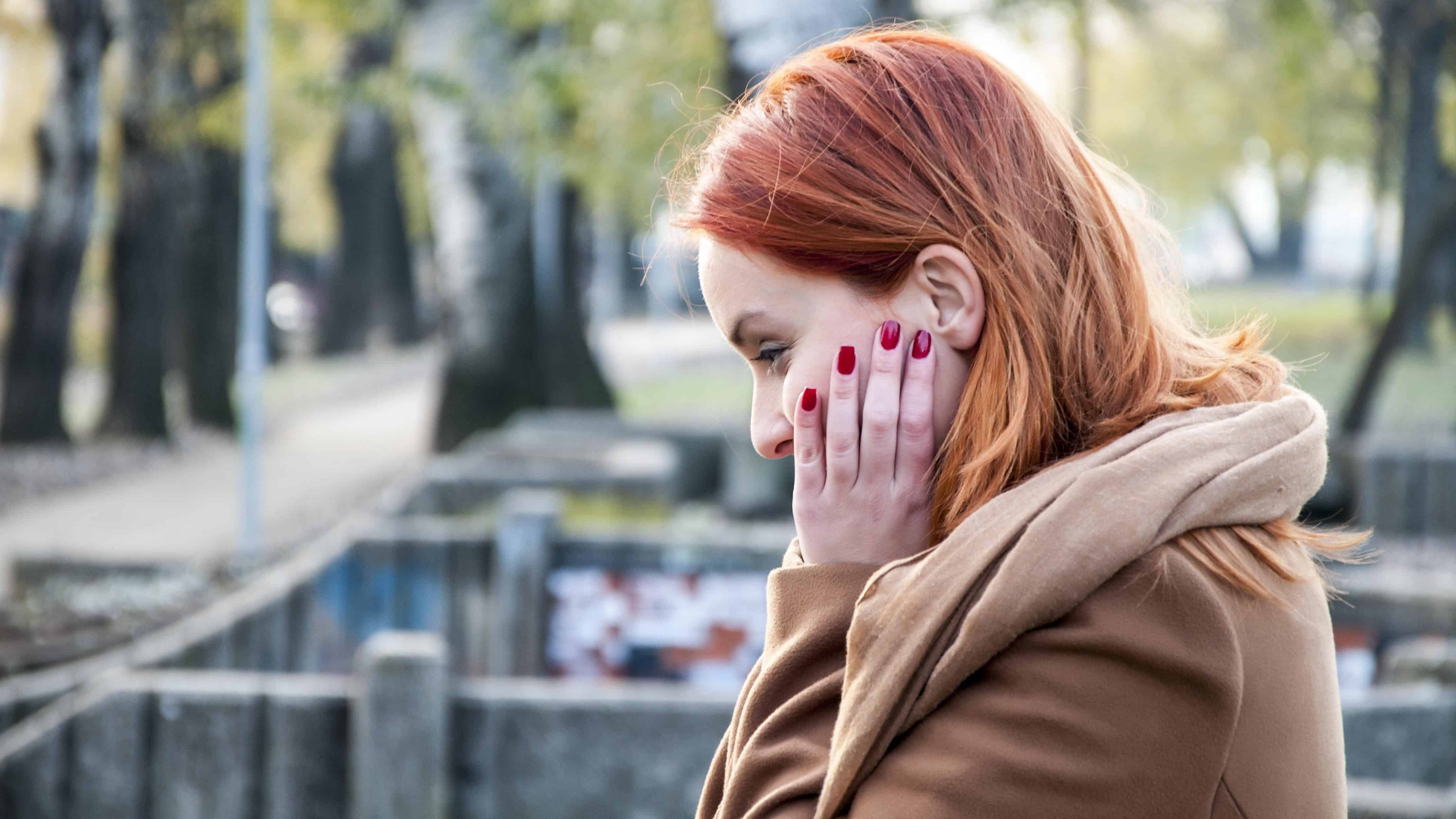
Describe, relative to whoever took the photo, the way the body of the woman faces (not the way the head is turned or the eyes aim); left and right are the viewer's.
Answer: facing to the left of the viewer

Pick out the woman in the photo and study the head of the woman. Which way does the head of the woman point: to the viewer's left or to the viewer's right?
to the viewer's left

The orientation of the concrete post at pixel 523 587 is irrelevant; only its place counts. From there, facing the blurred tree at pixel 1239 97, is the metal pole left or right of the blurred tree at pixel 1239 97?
left

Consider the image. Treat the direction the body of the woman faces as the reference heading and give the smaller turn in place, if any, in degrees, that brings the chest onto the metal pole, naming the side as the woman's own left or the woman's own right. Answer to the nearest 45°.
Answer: approximately 45° to the woman's own right

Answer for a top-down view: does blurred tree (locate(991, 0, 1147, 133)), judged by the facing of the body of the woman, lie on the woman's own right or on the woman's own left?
on the woman's own right

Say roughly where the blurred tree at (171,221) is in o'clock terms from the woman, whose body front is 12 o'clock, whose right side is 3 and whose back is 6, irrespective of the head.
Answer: The blurred tree is roughly at 2 o'clock from the woman.

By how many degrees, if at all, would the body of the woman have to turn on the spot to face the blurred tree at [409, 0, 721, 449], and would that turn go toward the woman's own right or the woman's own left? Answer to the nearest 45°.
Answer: approximately 90° to the woman's own right

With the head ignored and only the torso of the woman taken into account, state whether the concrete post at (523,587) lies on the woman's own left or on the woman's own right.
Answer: on the woman's own right

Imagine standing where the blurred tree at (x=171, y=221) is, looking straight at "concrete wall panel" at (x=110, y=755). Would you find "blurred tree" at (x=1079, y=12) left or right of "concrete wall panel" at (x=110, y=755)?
left

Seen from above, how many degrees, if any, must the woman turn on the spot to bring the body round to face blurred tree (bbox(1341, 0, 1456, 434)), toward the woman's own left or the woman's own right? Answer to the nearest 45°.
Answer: approximately 90° to the woman's own right

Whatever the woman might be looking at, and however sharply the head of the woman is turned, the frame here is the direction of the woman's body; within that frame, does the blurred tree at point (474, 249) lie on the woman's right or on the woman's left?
on the woman's right
